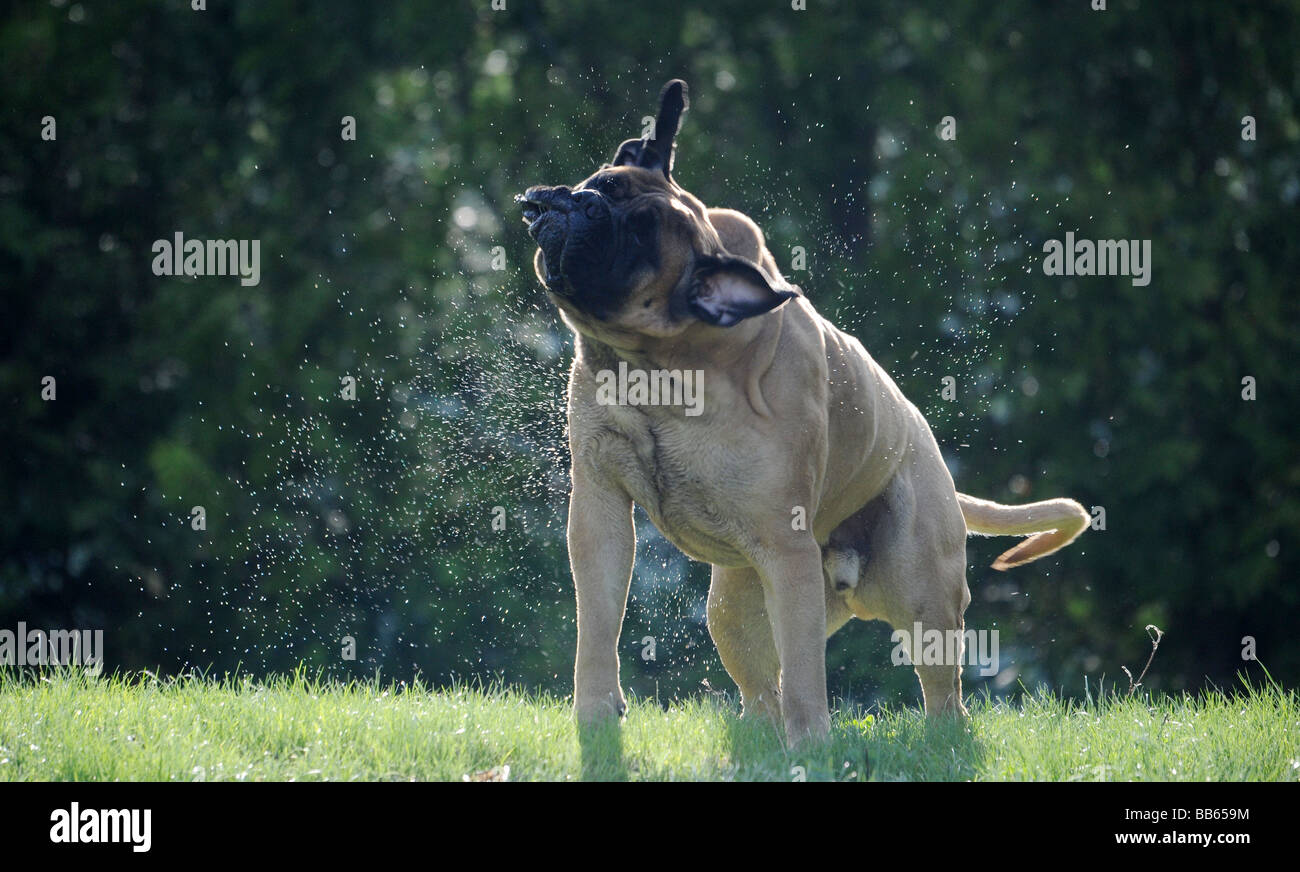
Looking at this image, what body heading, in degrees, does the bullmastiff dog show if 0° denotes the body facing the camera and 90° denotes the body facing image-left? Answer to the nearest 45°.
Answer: approximately 45°
